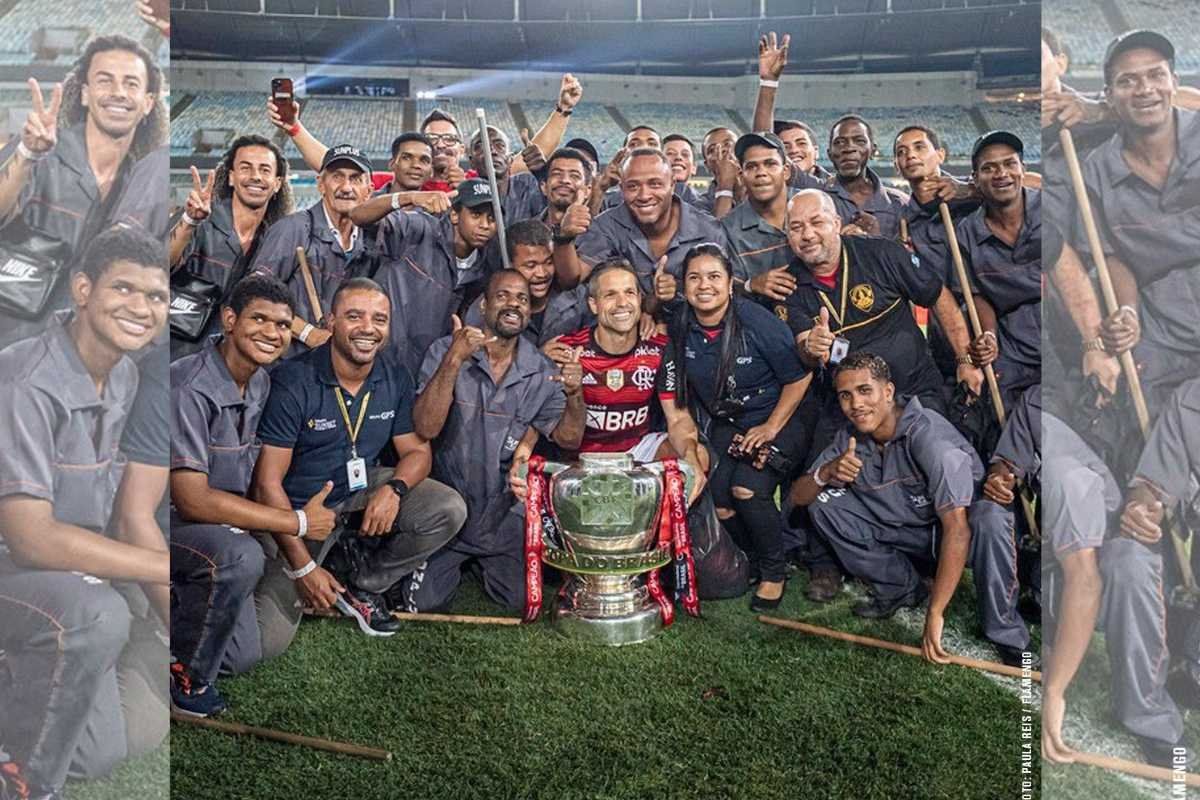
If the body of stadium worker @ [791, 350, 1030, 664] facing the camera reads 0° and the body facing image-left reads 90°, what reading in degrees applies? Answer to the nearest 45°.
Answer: approximately 45°

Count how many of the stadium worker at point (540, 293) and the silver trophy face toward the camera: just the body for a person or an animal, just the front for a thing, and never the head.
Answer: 2

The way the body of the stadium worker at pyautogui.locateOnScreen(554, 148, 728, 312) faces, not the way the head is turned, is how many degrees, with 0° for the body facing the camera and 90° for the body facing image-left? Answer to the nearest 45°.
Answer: approximately 0°

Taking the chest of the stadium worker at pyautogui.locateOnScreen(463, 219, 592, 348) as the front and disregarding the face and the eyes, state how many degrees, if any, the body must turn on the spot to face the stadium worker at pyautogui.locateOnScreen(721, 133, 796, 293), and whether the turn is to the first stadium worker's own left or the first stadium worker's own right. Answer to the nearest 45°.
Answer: approximately 90° to the first stadium worker's own left

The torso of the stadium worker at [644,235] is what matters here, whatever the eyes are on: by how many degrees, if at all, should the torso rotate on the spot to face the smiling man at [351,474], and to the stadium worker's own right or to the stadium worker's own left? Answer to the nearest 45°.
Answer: approximately 90° to the stadium worker's own right
